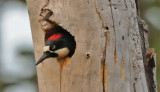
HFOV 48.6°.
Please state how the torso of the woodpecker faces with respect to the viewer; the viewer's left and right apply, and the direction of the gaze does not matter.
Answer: facing the viewer and to the left of the viewer
